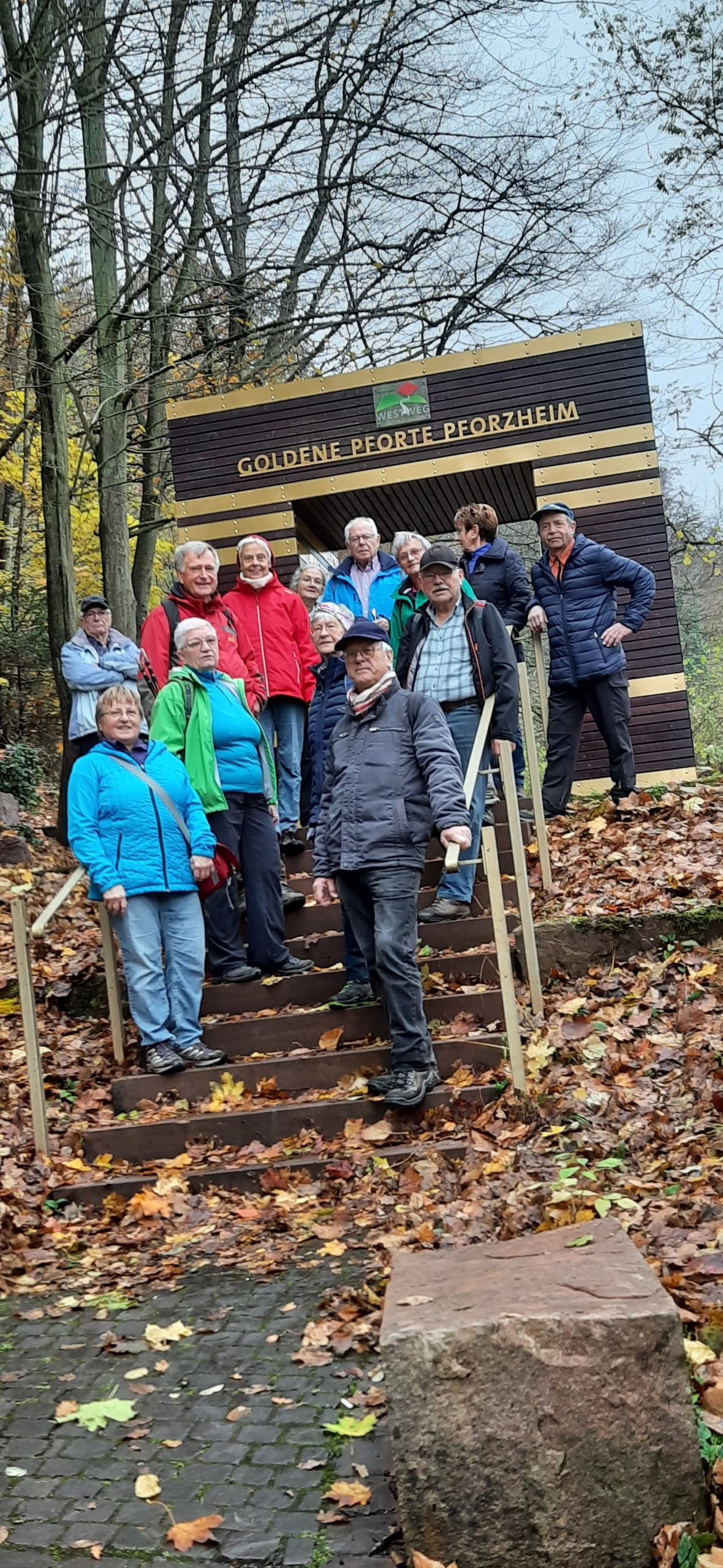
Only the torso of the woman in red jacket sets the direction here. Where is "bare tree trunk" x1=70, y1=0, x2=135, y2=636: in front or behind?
behind

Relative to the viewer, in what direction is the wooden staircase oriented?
toward the camera

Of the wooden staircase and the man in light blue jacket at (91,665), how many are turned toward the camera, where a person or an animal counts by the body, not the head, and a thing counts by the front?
2

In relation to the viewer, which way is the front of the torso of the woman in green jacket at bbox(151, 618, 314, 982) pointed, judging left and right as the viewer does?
facing the viewer and to the right of the viewer

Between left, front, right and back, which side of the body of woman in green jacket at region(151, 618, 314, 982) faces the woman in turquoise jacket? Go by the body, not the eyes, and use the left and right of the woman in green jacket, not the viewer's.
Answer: right

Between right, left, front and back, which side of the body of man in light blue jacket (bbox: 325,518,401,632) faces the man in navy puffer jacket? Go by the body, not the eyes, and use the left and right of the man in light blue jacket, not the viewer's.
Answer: left

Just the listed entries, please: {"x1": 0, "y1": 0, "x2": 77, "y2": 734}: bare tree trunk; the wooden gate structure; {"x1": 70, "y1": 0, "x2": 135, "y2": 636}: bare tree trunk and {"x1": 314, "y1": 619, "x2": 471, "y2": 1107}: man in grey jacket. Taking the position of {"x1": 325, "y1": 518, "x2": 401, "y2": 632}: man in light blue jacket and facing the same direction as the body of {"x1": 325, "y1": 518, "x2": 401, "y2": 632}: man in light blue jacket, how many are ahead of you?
1

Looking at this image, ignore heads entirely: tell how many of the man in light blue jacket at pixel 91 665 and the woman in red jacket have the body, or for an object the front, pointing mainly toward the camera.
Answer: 2

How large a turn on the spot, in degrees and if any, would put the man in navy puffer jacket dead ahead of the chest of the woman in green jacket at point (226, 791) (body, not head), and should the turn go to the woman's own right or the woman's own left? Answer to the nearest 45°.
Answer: approximately 90° to the woman's own left

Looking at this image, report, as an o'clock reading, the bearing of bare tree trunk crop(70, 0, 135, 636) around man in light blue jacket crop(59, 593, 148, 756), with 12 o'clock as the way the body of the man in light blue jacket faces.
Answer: The bare tree trunk is roughly at 6 o'clock from the man in light blue jacket.

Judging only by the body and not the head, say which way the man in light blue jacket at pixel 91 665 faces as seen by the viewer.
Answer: toward the camera

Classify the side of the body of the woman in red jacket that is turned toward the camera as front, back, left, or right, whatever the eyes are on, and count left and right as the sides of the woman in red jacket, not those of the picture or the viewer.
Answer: front

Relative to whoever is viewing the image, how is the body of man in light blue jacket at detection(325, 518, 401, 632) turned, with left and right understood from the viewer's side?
facing the viewer
